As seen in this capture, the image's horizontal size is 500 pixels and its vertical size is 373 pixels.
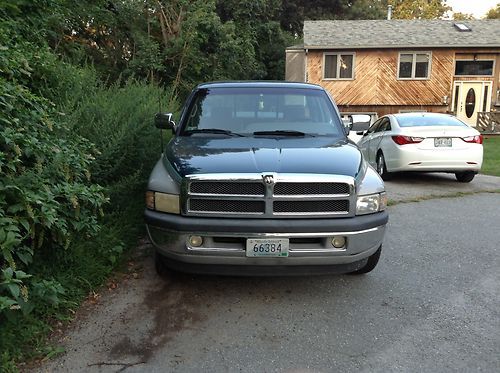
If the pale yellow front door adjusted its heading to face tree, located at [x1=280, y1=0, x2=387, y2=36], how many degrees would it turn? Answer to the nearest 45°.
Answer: approximately 135° to its right

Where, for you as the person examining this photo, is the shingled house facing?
facing the viewer

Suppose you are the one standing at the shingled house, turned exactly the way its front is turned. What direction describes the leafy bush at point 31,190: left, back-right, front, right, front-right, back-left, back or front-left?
front

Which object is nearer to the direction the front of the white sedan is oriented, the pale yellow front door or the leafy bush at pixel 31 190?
the pale yellow front door

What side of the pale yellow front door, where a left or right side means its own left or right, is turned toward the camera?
front

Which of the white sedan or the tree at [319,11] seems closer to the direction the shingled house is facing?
the white sedan

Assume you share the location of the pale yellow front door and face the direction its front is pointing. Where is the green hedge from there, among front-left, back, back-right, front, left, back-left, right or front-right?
front

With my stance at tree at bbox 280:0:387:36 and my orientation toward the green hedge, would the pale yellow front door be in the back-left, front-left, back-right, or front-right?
front-left

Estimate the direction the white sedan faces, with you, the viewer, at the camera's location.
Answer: facing away from the viewer and to the left of the viewer

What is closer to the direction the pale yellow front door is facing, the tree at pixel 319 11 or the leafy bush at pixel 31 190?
the leafy bush

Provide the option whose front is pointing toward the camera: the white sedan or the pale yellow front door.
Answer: the pale yellow front door

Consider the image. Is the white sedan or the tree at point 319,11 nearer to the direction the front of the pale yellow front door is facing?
the white sedan

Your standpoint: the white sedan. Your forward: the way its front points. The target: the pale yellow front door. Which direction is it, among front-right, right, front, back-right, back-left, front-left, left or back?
front-right

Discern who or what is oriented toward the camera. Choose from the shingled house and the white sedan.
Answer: the shingled house

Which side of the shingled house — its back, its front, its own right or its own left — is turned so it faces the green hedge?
front

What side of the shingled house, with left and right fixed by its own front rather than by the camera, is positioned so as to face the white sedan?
front

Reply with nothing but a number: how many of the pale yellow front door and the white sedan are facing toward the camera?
1
